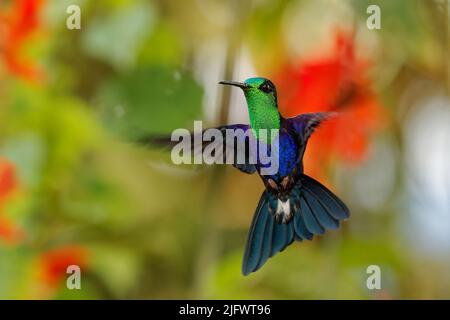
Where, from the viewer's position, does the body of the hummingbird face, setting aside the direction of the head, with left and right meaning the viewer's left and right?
facing the viewer and to the left of the viewer

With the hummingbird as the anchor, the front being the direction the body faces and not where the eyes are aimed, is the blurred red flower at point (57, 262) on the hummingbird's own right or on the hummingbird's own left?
on the hummingbird's own right
